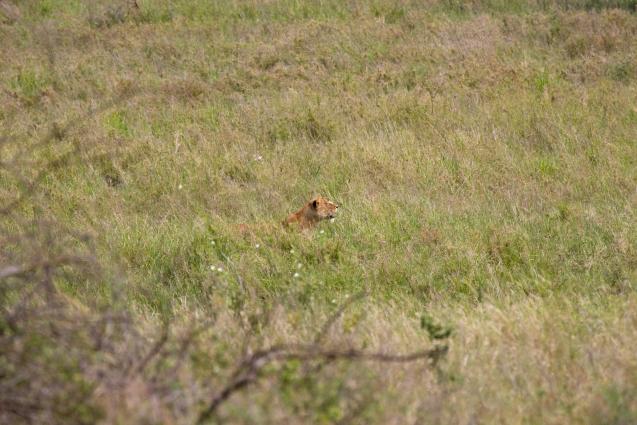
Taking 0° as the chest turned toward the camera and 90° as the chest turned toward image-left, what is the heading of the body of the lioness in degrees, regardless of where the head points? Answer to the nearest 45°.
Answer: approximately 270°

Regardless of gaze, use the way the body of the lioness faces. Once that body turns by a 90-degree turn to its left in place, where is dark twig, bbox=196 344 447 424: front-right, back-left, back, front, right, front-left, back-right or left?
back
